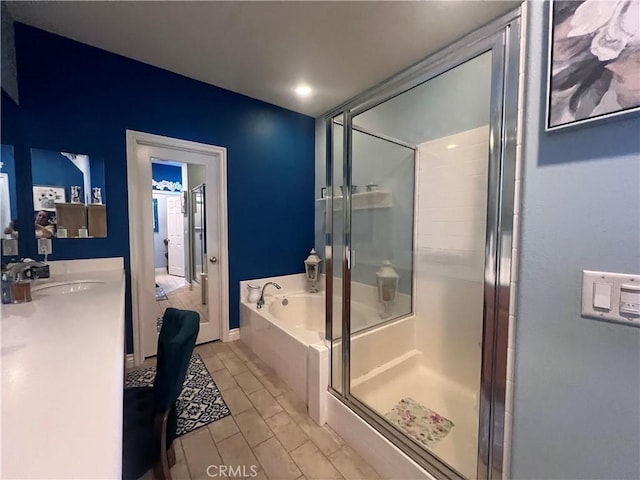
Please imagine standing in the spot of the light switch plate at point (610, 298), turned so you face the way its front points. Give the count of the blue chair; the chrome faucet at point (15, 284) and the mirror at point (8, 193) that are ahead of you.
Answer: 3

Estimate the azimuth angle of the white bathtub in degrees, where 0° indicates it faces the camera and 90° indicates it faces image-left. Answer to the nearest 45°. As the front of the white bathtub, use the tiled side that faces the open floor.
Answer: approximately 45°

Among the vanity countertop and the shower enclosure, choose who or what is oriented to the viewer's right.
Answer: the vanity countertop

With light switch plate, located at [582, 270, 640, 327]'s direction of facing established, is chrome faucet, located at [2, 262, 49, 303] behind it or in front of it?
in front

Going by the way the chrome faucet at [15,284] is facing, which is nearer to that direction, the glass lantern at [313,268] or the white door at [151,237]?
the glass lantern

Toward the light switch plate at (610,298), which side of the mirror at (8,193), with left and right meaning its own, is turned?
front

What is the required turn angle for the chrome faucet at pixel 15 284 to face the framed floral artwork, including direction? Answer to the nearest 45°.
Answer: approximately 45° to its right

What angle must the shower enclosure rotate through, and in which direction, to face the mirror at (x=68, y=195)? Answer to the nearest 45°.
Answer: approximately 45° to its right

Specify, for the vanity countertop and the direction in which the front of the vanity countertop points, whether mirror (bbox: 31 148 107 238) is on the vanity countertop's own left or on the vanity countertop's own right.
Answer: on the vanity countertop's own left

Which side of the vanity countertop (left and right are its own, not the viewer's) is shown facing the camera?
right

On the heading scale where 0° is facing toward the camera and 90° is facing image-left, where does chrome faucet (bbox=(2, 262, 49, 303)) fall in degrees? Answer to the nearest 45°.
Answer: approximately 270°
